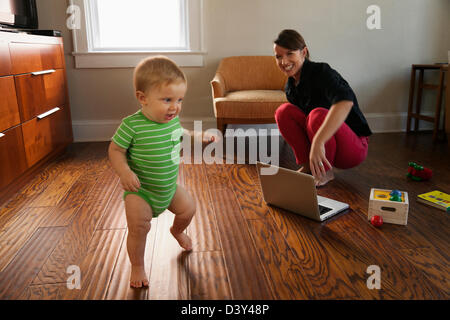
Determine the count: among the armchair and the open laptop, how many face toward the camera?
1

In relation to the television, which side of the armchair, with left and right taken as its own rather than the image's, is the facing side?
right

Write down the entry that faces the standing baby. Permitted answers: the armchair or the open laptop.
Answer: the armchair

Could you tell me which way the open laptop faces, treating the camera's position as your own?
facing away from the viewer and to the right of the viewer

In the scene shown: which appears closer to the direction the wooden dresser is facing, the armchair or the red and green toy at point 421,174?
the red and green toy

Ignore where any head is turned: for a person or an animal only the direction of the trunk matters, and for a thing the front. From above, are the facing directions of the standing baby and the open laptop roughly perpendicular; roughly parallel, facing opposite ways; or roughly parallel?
roughly perpendicular

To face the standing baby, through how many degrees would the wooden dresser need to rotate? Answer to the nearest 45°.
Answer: approximately 45° to its right

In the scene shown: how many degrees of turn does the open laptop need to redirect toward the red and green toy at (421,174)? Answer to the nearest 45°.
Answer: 0° — it already faces it

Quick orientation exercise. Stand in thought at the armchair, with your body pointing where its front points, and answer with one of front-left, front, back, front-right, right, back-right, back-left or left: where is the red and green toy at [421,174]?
front-left

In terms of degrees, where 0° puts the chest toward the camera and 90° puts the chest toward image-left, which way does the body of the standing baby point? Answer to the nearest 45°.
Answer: approximately 315°

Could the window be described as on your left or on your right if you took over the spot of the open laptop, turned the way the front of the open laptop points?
on your left

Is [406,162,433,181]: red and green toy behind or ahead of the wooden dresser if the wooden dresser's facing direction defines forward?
ahead

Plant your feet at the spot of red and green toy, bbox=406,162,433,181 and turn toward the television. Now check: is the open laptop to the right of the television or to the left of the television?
left
